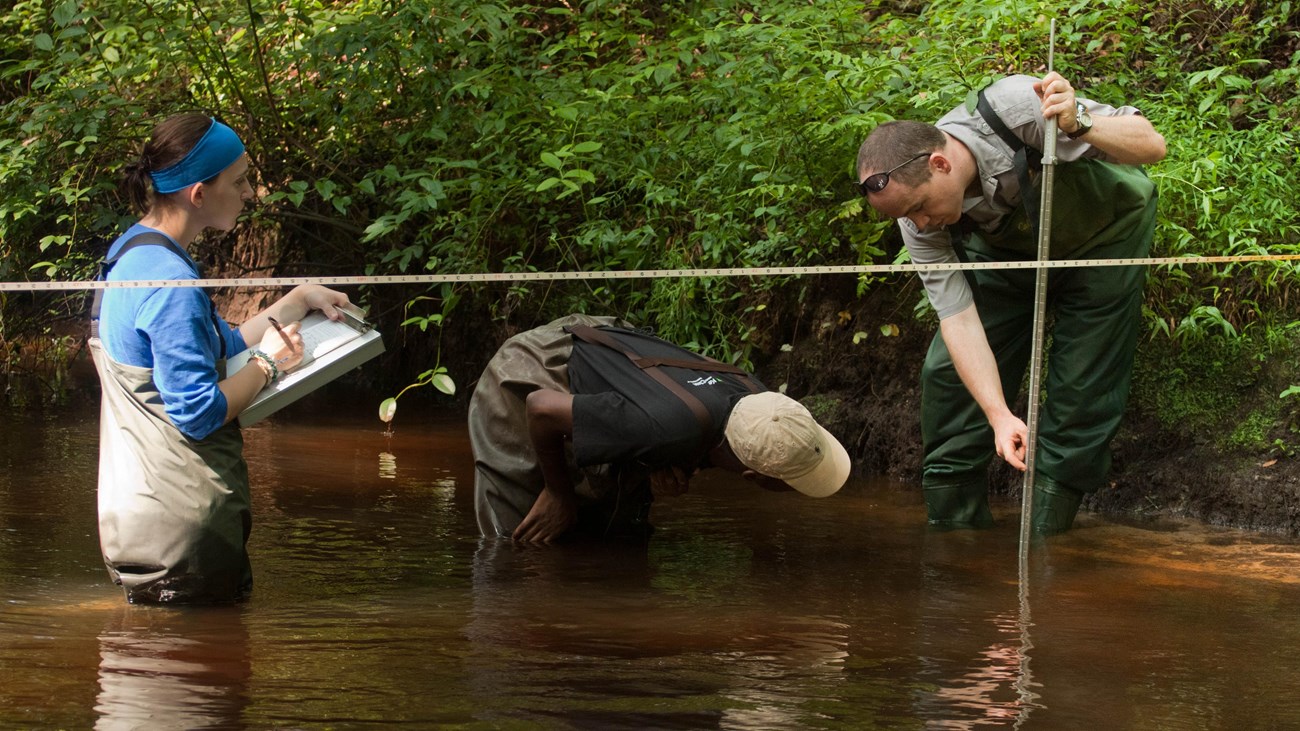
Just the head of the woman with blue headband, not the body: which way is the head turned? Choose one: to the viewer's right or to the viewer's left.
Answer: to the viewer's right

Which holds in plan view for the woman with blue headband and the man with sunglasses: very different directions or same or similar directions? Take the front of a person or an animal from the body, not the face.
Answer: very different directions

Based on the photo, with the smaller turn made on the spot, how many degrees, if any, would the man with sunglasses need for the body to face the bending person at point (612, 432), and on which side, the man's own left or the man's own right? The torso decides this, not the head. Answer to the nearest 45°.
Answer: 0° — they already face them

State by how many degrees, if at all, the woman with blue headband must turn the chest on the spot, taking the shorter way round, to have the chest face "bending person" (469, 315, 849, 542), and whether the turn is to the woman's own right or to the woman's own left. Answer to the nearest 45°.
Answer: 0° — they already face them

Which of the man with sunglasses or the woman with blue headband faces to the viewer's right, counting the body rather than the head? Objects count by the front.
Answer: the woman with blue headband

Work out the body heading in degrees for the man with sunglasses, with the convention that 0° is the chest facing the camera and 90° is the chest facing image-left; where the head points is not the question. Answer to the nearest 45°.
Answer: approximately 45°

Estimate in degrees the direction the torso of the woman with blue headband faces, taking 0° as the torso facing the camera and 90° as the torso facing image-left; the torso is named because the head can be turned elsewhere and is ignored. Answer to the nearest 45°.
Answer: approximately 270°

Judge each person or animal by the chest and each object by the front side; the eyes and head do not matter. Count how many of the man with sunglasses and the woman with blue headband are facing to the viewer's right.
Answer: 1
